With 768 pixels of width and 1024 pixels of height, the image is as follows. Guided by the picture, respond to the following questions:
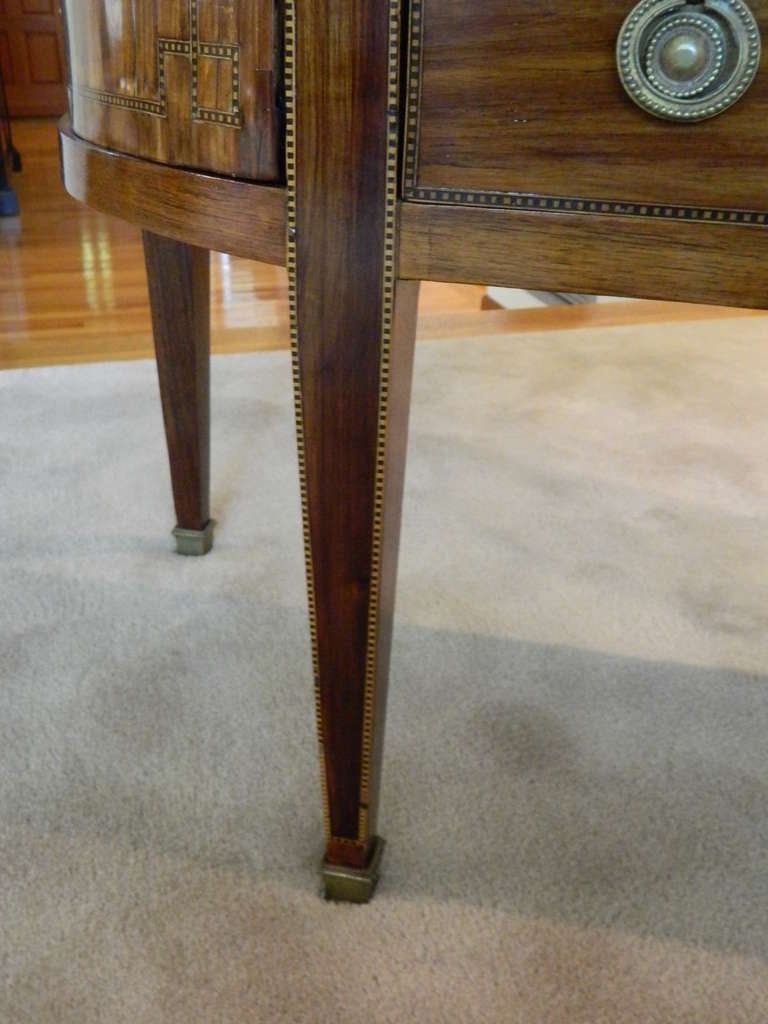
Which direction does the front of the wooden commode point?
toward the camera

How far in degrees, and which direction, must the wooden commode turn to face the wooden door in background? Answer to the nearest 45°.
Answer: approximately 135° to its right
